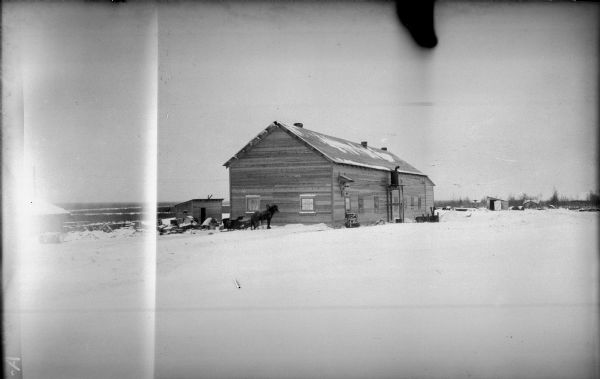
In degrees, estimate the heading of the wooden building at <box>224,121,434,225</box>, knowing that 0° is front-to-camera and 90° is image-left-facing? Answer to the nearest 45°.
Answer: approximately 315°

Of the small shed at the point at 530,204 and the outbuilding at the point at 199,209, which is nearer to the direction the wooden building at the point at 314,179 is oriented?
the small shed

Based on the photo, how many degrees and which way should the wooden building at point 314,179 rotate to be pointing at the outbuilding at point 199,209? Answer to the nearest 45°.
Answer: approximately 135° to its right

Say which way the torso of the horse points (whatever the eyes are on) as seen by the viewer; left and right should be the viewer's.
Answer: facing to the right of the viewer
